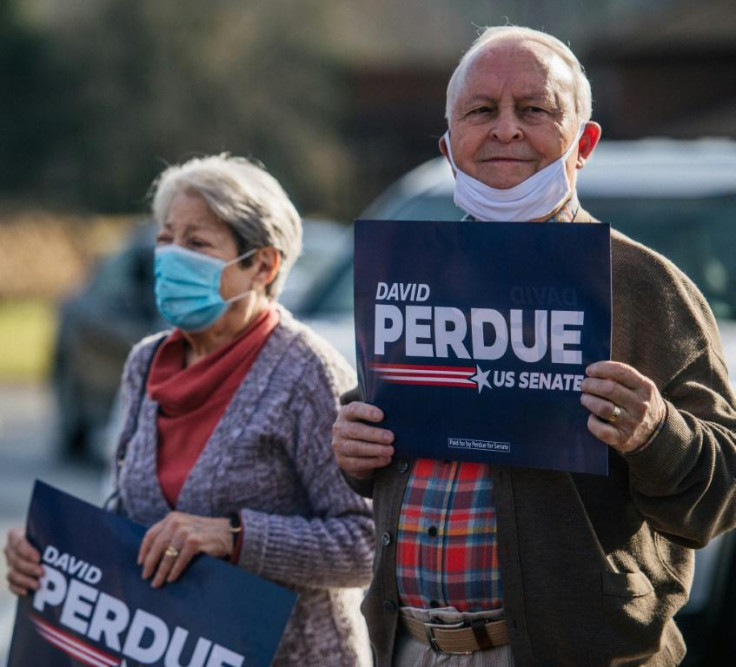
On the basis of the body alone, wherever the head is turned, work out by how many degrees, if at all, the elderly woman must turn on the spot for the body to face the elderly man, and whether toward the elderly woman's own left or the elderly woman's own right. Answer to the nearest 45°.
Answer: approximately 90° to the elderly woman's own left

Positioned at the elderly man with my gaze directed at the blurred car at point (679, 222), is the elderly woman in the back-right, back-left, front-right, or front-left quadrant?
front-left

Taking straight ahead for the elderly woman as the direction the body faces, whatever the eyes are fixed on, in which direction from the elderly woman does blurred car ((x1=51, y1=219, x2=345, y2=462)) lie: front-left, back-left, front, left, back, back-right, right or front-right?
back-right

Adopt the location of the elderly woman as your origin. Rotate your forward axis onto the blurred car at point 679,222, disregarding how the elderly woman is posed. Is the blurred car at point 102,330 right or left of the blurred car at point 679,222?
left

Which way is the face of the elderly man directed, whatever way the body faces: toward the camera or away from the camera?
toward the camera
